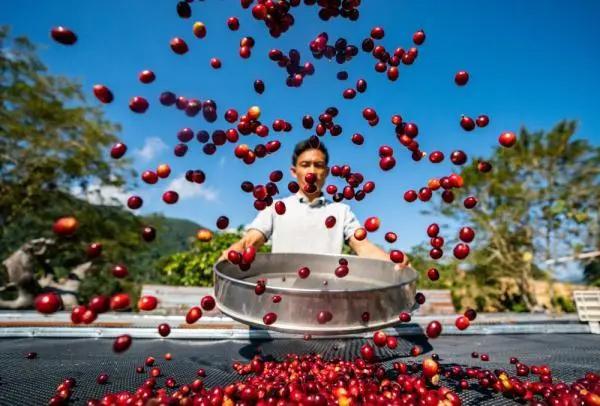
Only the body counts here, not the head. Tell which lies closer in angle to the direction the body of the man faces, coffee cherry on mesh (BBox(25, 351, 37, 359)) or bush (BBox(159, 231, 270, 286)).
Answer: the coffee cherry on mesh

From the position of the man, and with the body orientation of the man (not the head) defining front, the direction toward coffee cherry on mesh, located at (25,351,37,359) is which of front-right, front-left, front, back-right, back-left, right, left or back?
front-right

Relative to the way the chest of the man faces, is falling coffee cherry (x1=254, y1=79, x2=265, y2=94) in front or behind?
in front

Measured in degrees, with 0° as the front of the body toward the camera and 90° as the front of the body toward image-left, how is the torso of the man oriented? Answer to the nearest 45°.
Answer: approximately 0°

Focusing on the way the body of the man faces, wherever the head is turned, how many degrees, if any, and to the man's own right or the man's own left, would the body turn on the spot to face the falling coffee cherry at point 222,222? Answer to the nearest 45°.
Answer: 0° — they already face it

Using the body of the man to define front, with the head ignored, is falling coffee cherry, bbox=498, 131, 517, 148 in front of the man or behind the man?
in front

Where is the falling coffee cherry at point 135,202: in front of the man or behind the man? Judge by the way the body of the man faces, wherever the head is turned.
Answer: in front
